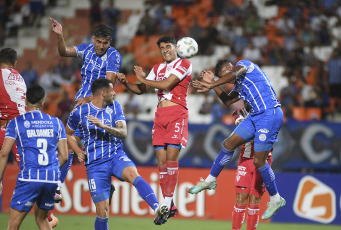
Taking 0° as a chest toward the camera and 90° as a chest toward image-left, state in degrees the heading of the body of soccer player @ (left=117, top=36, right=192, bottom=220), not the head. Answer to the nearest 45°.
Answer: approximately 45°

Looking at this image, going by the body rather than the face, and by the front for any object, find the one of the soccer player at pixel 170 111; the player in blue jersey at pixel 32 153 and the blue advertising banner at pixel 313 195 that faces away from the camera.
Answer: the player in blue jersey

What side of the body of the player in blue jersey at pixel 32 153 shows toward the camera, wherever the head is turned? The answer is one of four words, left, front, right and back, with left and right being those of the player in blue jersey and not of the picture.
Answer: back

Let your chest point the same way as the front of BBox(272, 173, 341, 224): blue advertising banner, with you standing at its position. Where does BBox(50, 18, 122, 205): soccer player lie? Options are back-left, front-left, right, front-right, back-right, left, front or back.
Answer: front-right

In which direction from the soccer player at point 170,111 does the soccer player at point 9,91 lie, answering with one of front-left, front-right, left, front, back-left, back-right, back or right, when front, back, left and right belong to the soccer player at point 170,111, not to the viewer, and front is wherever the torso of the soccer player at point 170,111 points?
front-right

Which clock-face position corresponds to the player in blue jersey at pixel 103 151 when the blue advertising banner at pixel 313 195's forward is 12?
The player in blue jersey is roughly at 1 o'clock from the blue advertising banner.

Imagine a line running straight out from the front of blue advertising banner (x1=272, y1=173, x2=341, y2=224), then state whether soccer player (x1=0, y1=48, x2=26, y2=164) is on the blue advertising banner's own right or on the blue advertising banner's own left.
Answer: on the blue advertising banner's own right

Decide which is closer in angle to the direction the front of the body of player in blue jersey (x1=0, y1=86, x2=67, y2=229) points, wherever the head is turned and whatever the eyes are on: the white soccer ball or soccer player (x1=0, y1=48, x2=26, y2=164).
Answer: the soccer player

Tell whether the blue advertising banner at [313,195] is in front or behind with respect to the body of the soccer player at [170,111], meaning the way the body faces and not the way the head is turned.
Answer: behind

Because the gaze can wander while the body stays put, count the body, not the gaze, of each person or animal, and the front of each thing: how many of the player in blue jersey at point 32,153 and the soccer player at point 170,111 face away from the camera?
1

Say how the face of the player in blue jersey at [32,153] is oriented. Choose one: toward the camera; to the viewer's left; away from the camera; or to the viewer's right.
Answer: away from the camera

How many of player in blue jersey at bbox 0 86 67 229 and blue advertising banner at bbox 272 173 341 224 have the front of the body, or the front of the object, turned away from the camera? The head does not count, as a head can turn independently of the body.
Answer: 1
